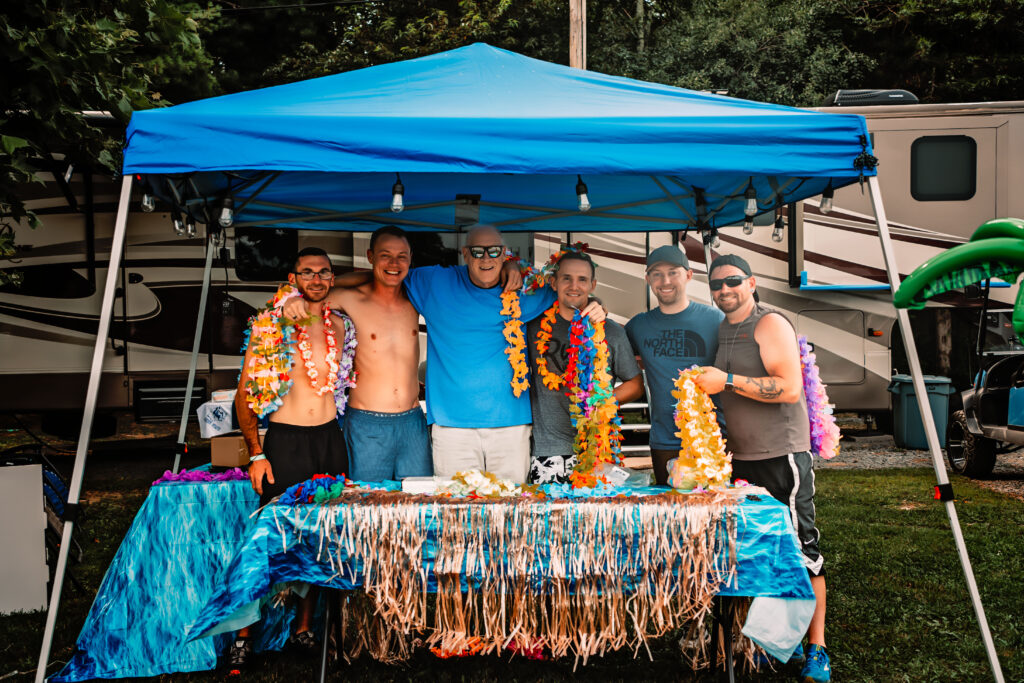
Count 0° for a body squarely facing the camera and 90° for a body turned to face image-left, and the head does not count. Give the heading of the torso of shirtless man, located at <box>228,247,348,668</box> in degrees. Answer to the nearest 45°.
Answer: approximately 0°

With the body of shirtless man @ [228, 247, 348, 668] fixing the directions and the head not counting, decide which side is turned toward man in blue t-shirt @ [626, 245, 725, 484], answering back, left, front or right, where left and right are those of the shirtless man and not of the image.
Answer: left

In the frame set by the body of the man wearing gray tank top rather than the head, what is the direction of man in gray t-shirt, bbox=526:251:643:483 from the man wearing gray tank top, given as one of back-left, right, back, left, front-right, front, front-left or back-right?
front-right

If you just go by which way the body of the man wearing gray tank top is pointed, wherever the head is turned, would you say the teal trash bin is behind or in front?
behind

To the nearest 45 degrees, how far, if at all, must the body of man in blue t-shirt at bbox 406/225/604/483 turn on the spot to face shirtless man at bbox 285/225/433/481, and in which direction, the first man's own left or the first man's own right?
approximately 90° to the first man's own right

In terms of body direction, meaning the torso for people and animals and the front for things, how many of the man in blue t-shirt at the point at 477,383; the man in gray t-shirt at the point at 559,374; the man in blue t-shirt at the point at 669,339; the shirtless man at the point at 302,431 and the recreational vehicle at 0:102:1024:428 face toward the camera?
4
